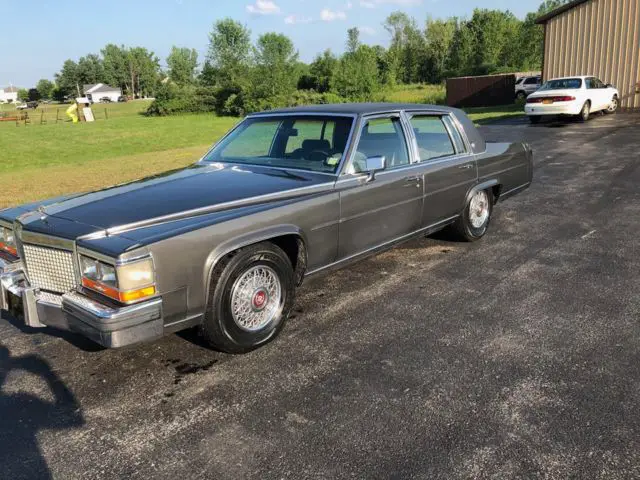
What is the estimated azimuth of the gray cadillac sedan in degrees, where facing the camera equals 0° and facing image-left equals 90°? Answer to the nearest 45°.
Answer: approximately 45°

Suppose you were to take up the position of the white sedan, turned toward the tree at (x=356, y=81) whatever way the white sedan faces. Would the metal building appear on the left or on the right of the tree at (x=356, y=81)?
right

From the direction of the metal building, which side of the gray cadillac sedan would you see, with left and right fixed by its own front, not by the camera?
back

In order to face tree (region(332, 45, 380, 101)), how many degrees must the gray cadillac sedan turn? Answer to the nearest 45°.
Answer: approximately 135° to its right

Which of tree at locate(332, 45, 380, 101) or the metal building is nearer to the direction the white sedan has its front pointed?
the metal building

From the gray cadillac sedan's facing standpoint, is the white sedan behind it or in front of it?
behind

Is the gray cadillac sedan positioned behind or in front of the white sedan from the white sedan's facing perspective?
behind

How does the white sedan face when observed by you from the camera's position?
facing away from the viewer and to the right of the viewer

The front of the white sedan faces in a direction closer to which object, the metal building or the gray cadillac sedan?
the metal building
